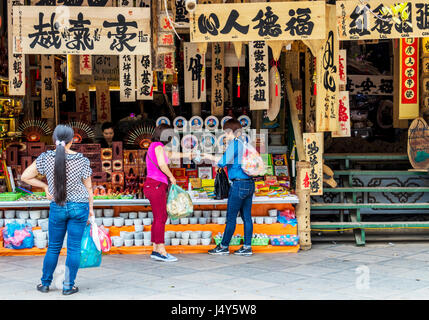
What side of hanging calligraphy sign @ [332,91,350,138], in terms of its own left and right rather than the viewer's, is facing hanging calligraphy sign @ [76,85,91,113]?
right

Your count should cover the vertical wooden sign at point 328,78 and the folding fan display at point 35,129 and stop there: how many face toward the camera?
2
